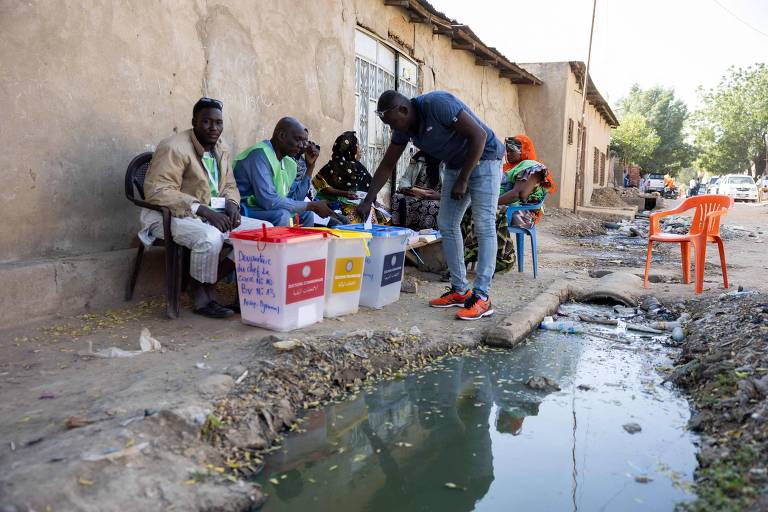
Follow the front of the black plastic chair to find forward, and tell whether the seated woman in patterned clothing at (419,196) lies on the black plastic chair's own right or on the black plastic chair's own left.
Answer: on the black plastic chair's own left

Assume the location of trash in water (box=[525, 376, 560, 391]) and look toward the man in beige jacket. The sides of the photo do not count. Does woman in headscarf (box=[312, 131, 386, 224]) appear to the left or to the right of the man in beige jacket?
right

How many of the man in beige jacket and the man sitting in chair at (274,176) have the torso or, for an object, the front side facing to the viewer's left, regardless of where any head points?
0

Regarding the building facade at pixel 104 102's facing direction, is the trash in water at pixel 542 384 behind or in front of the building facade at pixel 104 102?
in front

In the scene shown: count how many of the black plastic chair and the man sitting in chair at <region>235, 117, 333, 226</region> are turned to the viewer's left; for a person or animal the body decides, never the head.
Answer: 0

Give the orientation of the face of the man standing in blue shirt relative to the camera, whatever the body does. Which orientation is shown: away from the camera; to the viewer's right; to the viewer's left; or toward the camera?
to the viewer's left

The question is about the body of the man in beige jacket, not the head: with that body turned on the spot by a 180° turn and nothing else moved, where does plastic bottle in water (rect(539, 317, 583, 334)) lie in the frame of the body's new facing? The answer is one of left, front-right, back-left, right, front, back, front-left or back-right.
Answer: back-right

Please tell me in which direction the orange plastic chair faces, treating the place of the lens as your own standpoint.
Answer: facing the viewer and to the left of the viewer

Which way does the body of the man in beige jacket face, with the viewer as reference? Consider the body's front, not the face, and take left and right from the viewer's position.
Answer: facing the viewer and to the right of the viewer

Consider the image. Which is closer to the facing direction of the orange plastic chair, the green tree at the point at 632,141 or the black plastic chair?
the black plastic chair

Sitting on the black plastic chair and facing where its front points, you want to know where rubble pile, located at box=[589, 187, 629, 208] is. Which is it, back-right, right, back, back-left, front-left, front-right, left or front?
left

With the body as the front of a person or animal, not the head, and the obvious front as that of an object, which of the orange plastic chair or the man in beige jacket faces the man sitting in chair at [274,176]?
the orange plastic chair

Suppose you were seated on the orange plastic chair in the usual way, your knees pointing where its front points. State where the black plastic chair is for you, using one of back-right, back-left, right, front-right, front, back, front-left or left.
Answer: front

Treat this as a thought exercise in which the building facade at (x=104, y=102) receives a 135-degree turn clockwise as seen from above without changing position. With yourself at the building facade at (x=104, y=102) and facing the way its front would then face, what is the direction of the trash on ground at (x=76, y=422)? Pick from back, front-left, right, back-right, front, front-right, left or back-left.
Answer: left
